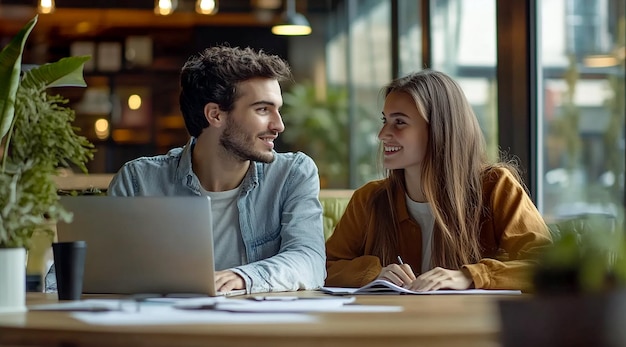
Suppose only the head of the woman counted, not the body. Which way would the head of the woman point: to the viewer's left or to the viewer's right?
to the viewer's left

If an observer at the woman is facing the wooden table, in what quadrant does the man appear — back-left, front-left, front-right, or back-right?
front-right

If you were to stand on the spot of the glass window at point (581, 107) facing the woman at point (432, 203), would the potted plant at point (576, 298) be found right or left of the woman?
left

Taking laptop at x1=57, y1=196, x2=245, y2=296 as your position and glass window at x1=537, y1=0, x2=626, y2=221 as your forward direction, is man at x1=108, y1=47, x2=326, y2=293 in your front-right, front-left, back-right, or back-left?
front-left

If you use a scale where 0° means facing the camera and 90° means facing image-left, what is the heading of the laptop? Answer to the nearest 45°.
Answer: approximately 180°

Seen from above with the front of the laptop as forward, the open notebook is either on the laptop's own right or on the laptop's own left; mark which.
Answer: on the laptop's own right

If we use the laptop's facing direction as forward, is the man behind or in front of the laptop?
in front

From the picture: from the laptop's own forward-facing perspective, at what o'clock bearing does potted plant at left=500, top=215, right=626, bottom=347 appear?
The potted plant is roughly at 5 o'clock from the laptop.

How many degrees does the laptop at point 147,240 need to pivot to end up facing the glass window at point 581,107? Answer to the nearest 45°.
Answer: approximately 45° to its right

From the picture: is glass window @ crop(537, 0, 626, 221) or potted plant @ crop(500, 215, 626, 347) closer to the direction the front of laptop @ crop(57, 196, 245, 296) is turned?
the glass window

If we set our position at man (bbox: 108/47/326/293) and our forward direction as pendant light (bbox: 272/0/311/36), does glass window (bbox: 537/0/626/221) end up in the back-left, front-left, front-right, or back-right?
front-right

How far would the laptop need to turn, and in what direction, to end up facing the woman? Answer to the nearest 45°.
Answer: approximately 45° to its right

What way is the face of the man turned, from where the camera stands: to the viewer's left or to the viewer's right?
to the viewer's right
